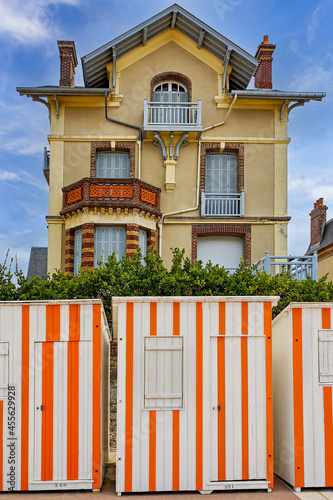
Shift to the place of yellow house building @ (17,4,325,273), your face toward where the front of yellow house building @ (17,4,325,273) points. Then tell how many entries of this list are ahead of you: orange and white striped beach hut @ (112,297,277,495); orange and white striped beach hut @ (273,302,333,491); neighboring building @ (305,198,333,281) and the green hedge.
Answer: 3

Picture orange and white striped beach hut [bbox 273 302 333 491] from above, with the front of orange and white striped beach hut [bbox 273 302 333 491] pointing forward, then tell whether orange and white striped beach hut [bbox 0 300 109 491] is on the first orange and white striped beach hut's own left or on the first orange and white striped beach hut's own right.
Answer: on the first orange and white striped beach hut's own right

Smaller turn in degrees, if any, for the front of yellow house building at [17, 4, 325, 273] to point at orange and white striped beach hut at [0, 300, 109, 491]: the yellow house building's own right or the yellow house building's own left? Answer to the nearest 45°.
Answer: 0° — it already faces it

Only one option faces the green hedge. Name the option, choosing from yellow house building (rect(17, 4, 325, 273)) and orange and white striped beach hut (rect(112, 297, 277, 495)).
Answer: the yellow house building

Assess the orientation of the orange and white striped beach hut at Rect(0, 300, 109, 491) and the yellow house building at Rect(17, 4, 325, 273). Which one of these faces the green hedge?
the yellow house building

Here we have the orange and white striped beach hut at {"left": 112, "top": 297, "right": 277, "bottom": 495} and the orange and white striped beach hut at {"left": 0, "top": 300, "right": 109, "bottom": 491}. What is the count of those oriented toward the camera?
2

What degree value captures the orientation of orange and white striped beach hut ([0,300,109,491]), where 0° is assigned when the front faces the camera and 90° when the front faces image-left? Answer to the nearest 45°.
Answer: approximately 0°

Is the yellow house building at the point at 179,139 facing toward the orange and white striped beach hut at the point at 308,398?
yes

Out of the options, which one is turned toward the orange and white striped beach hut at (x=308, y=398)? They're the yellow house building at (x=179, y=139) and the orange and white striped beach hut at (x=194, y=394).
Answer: the yellow house building
